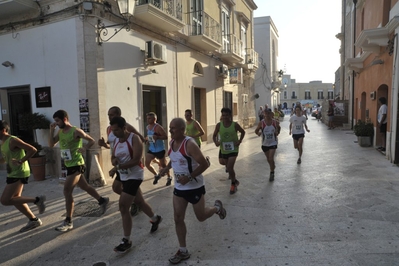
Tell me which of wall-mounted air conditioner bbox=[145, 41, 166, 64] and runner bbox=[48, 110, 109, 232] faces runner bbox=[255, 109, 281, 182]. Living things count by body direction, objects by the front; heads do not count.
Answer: the wall-mounted air conditioner

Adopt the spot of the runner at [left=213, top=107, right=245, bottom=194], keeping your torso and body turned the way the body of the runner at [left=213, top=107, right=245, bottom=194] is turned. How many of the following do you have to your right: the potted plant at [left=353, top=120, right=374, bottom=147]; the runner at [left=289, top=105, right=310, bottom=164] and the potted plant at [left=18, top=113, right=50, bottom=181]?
1

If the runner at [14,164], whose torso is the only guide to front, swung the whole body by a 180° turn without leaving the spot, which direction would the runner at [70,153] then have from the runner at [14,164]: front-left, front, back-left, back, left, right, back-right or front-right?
front

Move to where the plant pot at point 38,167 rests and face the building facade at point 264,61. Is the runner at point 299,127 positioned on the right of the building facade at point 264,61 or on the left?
right

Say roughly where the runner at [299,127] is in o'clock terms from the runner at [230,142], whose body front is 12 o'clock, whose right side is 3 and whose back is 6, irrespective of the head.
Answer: the runner at [299,127] is roughly at 7 o'clock from the runner at [230,142].

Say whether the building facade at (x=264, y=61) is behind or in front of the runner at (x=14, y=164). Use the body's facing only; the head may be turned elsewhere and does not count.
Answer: behind

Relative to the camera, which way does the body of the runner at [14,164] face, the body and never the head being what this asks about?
to the viewer's left

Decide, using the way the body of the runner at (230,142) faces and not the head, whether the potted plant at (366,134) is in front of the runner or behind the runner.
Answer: behind

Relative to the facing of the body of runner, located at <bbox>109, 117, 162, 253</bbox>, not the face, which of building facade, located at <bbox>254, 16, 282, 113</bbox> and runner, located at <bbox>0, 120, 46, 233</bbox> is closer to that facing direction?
the runner

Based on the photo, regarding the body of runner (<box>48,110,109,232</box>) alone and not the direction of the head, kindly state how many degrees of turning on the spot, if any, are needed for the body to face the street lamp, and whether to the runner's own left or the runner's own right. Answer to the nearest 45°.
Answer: approximately 180°

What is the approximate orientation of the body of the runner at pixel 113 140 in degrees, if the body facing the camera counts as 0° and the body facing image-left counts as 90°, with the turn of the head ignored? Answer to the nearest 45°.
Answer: approximately 45°

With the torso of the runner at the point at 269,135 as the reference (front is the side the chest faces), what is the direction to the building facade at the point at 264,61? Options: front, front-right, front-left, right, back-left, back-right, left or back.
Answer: back

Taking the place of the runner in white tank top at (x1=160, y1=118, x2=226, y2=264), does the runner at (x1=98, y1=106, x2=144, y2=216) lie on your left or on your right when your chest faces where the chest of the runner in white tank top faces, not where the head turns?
on your right

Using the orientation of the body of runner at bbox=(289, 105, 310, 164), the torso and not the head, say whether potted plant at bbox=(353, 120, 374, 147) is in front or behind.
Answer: behind

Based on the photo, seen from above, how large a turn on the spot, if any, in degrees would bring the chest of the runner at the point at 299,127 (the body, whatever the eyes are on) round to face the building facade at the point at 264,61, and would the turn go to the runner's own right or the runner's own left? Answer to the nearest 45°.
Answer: approximately 180°

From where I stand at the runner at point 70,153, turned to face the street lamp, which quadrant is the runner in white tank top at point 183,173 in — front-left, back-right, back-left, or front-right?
back-right

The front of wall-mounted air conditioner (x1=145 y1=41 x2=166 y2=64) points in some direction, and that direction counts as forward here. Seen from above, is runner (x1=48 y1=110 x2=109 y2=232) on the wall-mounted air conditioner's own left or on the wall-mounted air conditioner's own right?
on the wall-mounted air conditioner's own right

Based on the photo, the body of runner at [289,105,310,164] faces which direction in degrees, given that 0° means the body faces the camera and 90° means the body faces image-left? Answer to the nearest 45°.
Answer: approximately 0°
